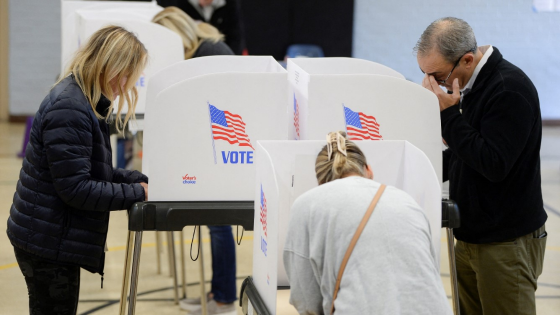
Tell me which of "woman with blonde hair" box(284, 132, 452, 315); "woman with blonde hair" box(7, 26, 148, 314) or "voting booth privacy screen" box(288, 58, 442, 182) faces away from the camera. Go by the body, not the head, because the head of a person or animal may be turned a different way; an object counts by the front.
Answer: "woman with blonde hair" box(284, 132, 452, 315)

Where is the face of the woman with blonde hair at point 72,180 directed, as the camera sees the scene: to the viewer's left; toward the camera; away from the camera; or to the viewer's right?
to the viewer's right

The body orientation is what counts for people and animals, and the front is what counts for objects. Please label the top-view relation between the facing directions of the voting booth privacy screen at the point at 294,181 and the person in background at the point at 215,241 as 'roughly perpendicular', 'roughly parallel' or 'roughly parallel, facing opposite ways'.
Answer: roughly perpendicular

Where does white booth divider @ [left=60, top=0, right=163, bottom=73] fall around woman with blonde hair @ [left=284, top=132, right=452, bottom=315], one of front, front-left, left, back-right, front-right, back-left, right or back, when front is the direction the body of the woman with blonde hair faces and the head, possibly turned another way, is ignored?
front-left

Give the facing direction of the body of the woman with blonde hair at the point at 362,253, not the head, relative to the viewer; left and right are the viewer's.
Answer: facing away from the viewer

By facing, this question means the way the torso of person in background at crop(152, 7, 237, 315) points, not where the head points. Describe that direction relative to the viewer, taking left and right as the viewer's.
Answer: facing to the left of the viewer

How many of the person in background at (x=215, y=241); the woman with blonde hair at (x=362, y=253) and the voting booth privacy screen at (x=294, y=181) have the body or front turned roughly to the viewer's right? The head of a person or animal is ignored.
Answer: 0

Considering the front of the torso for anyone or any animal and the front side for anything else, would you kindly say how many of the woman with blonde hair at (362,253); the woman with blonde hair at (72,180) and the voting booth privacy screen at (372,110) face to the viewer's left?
0

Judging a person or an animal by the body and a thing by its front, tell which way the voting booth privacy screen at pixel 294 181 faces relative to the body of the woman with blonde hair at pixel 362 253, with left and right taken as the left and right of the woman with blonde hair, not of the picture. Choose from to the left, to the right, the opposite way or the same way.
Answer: the opposite way

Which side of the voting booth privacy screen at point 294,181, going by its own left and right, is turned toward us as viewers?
front

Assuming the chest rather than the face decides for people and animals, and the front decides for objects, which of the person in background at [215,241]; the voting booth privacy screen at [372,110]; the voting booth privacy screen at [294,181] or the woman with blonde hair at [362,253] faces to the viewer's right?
the voting booth privacy screen at [372,110]

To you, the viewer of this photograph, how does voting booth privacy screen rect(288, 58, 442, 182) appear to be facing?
facing to the right of the viewer
